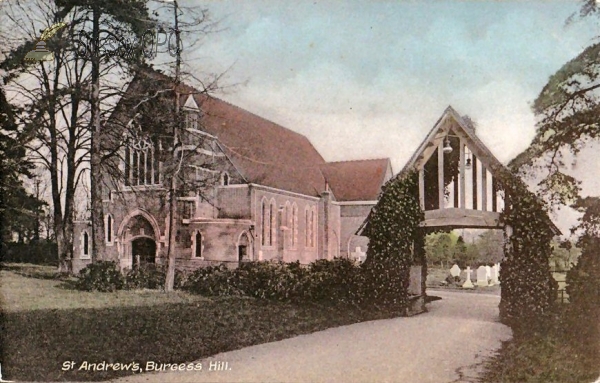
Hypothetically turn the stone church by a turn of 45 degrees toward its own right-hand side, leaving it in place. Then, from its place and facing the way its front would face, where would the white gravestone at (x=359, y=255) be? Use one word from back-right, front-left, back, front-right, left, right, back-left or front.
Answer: back

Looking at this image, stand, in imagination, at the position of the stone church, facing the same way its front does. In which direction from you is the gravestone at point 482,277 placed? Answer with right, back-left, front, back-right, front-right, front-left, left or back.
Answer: back-left

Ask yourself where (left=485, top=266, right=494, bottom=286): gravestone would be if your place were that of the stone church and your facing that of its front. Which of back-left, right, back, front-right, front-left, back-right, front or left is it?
back-left

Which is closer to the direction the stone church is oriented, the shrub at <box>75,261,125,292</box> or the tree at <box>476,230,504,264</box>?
the shrub

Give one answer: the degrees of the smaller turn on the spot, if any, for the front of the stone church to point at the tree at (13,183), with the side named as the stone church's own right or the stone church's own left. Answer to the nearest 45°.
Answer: approximately 45° to the stone church's own right

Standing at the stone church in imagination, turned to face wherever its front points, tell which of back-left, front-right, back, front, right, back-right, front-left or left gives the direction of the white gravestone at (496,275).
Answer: back-left

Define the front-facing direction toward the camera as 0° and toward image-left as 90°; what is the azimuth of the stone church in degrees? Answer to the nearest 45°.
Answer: approximately 45°

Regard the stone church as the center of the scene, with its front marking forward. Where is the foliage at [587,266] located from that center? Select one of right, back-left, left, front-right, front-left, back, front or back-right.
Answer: back-left

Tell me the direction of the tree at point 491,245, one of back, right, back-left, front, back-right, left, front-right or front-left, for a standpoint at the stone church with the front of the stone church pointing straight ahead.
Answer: back-left
